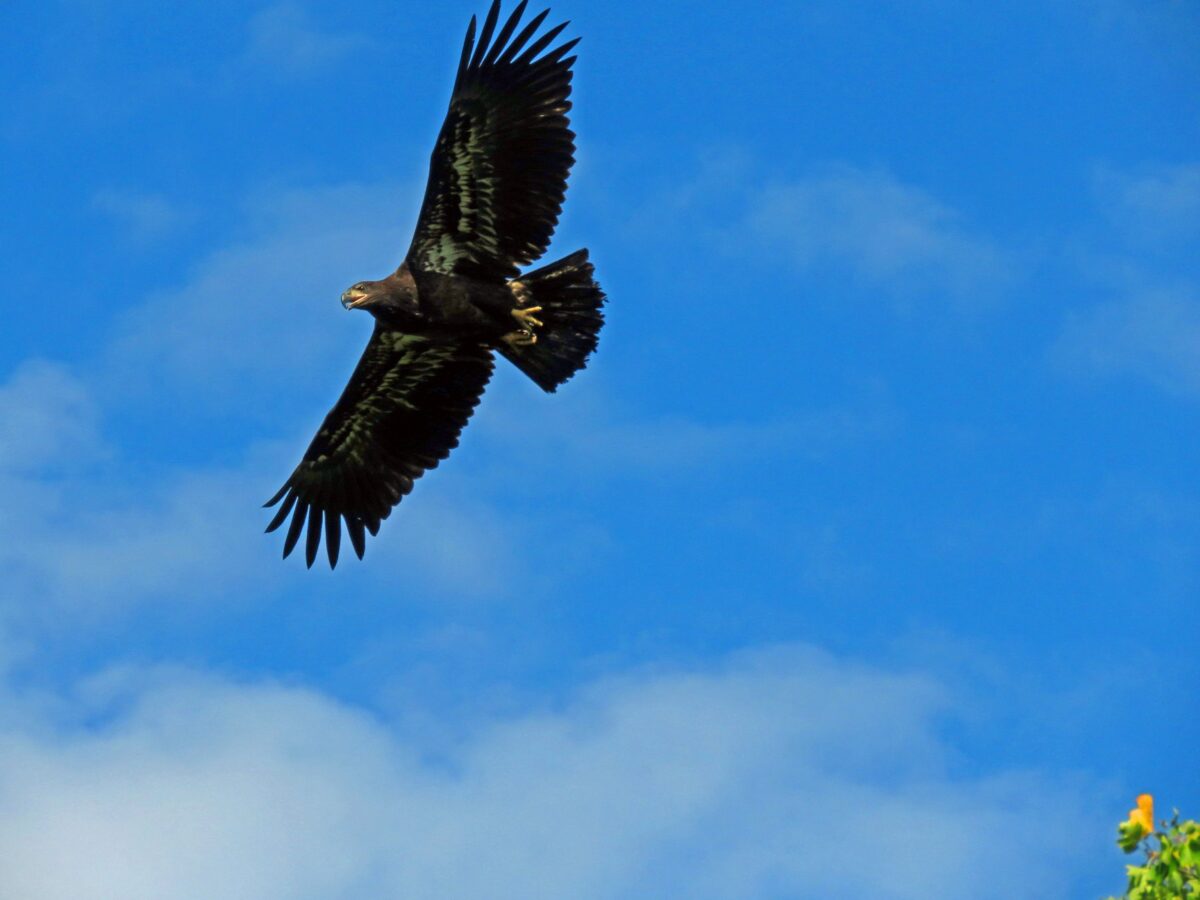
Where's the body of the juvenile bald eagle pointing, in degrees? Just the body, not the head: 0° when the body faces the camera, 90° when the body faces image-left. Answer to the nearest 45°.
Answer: approximately 90°
